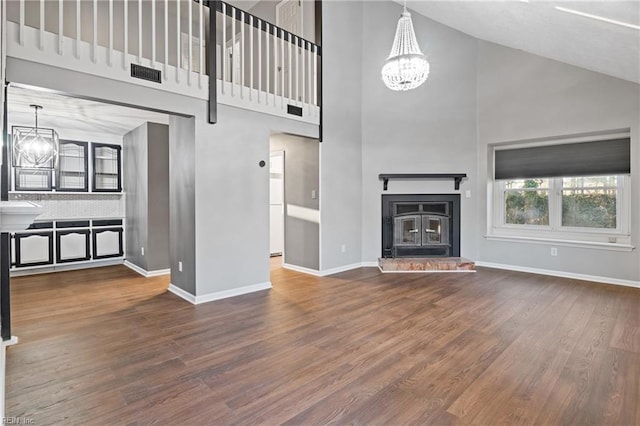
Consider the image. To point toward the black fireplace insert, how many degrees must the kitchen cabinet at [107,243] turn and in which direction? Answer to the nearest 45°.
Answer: approximately 45° to its left

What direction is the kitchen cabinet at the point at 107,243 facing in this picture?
toward the camera

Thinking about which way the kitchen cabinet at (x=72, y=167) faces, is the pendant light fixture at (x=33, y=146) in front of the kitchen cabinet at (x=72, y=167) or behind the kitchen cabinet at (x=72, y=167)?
in front

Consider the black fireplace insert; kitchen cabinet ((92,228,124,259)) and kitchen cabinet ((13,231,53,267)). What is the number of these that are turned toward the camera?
3

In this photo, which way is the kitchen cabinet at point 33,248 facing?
toward the camera

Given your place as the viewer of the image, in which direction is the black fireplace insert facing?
facing the viewer

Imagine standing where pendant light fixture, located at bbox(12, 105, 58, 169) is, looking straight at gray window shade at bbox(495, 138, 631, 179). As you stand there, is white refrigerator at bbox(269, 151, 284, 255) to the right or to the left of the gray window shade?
left

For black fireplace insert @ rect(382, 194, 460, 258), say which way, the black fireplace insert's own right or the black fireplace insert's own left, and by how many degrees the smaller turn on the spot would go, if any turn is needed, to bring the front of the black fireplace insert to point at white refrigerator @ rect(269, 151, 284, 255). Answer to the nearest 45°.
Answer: approximately 90° to the black fireplace insert's own right

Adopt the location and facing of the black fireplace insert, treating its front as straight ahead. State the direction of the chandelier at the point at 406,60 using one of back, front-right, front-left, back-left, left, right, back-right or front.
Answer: front
